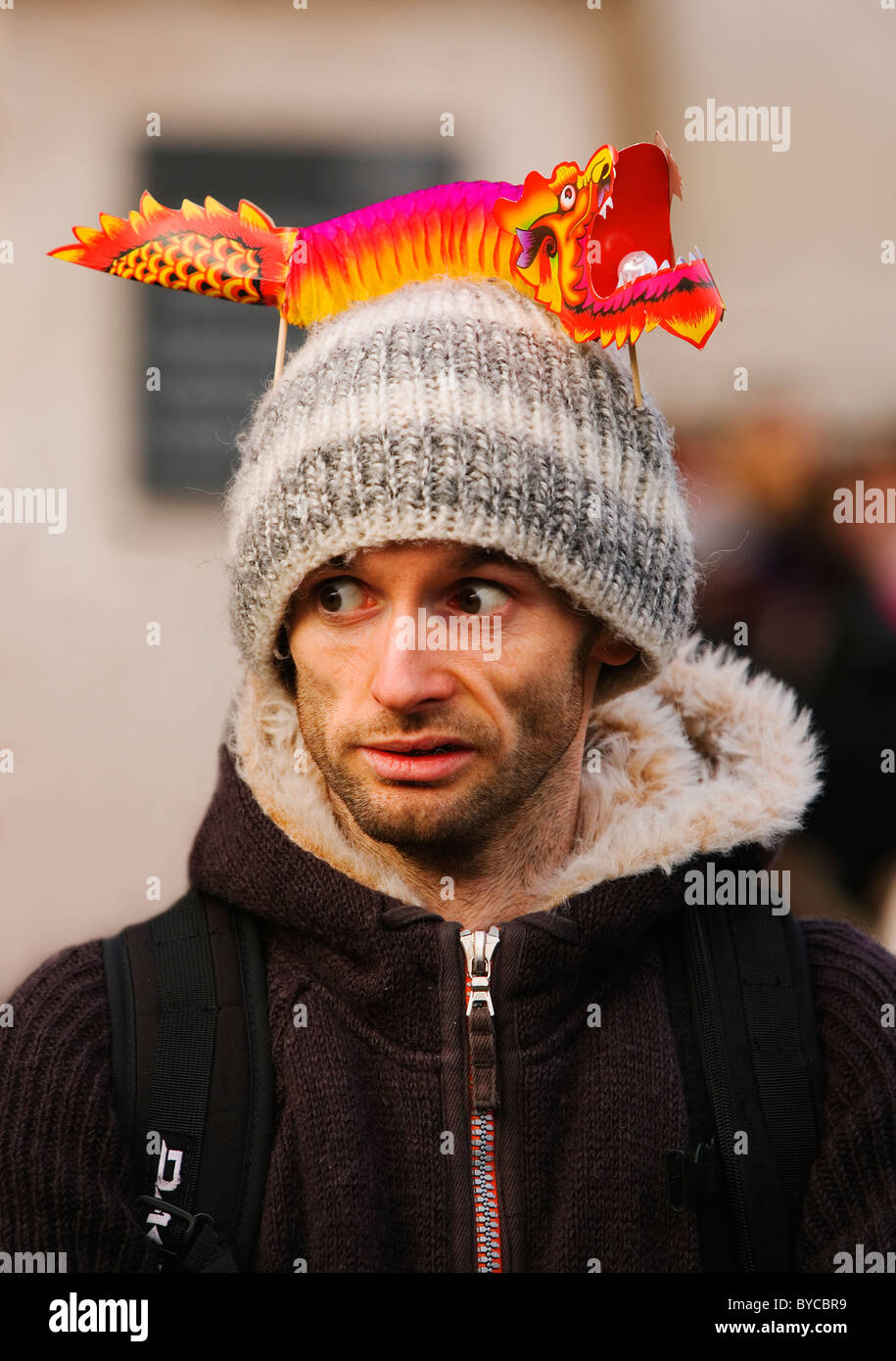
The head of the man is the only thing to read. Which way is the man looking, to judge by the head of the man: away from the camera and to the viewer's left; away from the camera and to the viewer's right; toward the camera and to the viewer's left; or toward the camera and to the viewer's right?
toward the camera and to the viewer's left

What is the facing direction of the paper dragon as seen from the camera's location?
facing to the right of the viewer

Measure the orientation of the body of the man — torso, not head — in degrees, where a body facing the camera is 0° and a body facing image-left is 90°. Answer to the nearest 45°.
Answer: approximately 0°
